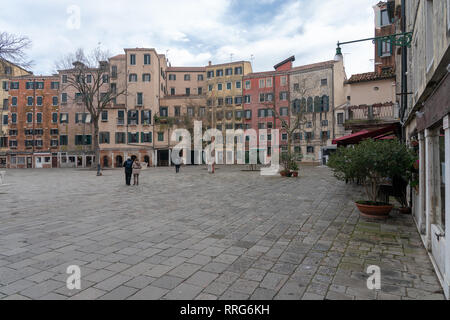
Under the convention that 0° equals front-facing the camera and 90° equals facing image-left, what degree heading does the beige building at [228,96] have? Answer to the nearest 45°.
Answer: approximately 0°

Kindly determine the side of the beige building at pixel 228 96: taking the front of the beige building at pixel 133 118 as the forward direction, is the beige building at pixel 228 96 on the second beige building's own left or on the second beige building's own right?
on the second beige building's own left

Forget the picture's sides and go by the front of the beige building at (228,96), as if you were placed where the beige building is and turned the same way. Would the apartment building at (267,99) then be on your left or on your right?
on your left

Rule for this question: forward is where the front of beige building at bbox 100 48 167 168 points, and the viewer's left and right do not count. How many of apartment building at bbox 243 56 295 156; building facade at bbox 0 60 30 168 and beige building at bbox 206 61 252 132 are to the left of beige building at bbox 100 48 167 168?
2

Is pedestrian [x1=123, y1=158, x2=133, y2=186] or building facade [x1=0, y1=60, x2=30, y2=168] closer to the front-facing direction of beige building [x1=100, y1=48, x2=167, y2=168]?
the pedestrian

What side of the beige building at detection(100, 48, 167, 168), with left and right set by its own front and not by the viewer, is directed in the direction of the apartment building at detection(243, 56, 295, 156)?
left

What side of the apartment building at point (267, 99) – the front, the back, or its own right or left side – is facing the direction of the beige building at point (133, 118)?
right
